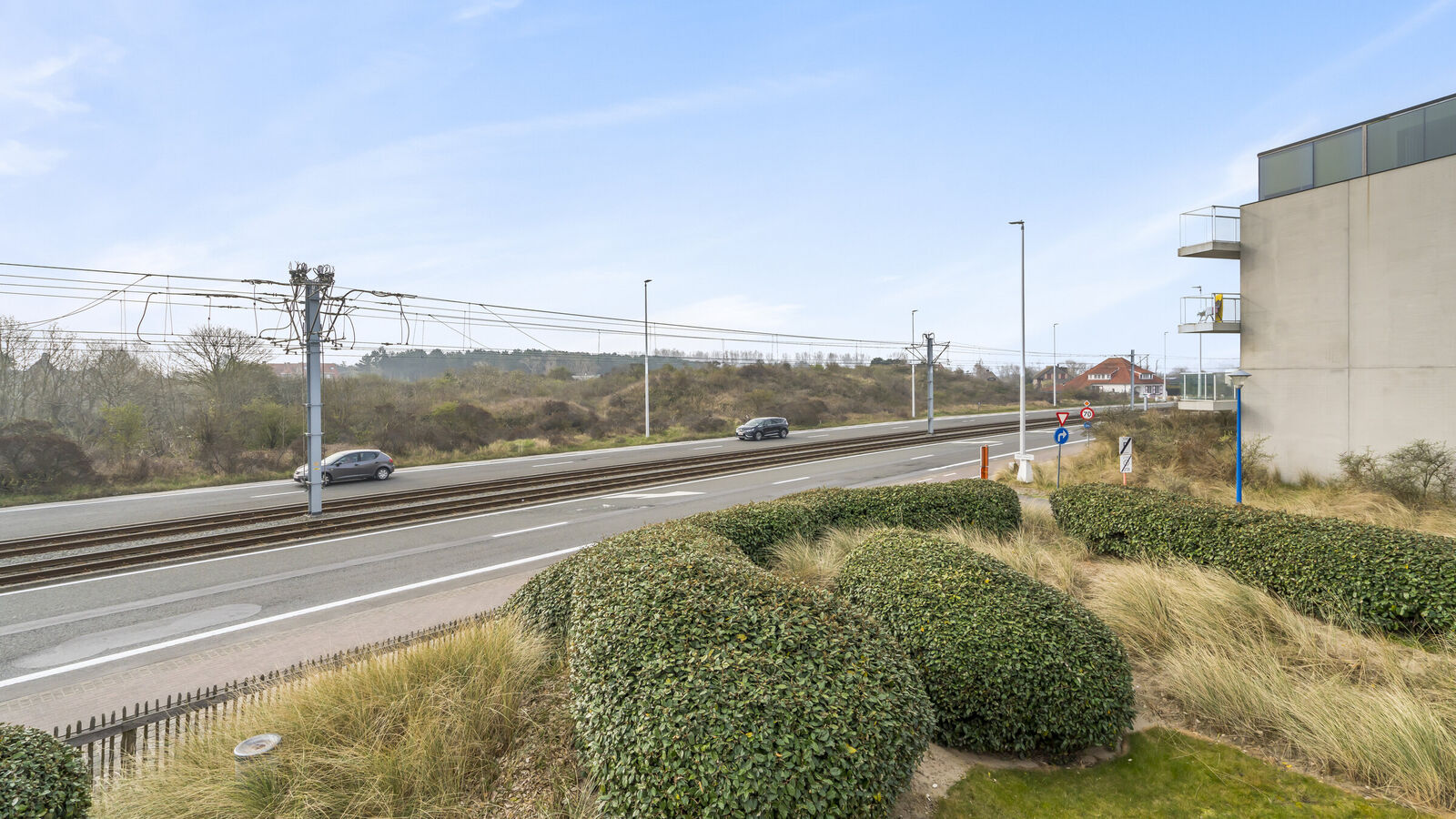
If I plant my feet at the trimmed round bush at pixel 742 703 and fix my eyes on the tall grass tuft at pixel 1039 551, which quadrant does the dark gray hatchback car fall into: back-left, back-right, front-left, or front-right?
front-left

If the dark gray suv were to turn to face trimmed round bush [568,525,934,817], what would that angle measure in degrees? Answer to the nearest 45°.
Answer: approximately 45° to its left

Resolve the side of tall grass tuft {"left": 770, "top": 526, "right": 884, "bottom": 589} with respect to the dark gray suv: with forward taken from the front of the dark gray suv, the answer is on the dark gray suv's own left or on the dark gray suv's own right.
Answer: on the dark gray suv's own left

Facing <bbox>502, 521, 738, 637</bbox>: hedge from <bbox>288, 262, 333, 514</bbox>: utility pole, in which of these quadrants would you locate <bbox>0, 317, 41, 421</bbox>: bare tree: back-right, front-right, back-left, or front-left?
back-right

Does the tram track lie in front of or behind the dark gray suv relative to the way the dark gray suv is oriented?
in front

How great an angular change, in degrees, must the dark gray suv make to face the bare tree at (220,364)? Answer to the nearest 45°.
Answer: approximately 45° to its right

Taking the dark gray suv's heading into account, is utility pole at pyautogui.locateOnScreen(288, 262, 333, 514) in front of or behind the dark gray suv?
in front

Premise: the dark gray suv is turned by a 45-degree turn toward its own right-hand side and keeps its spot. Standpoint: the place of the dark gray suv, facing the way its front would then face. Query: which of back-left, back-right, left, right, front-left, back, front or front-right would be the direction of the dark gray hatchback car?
front-left

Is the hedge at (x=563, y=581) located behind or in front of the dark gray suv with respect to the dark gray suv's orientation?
in front

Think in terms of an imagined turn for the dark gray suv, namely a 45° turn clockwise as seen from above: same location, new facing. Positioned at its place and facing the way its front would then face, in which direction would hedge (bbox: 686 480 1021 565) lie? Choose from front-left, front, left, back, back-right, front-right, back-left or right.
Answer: left

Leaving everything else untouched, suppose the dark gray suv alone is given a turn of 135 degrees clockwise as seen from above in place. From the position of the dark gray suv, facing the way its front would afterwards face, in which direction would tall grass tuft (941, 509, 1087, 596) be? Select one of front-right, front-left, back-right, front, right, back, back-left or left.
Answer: back

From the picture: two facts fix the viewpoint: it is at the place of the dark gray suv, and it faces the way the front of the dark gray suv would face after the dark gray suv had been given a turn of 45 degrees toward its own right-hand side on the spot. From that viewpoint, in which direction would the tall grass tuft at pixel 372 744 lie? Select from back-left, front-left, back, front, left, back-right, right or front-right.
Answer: left

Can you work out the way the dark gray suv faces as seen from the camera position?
facing the viewer and to the left of the viewer
